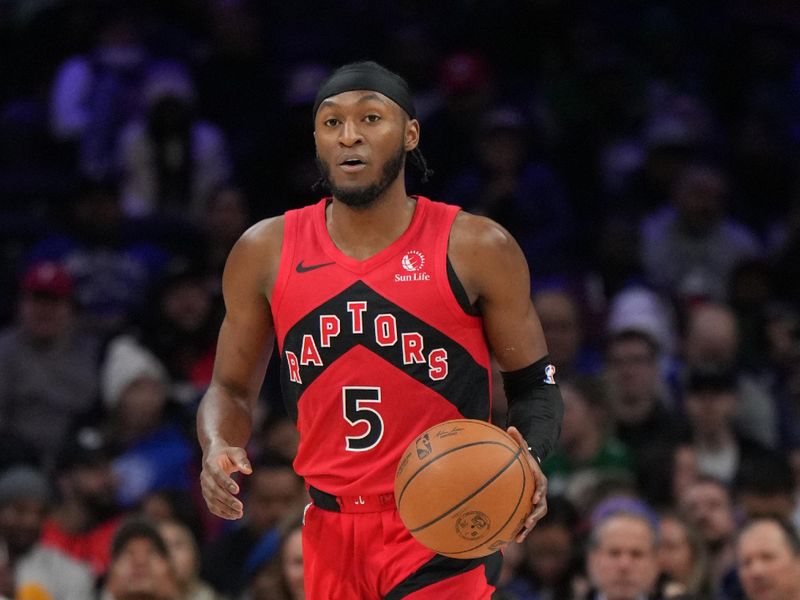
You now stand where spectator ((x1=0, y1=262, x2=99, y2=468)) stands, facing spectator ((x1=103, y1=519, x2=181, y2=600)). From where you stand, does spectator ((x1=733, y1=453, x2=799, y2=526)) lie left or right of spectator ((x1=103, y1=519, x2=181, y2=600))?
left

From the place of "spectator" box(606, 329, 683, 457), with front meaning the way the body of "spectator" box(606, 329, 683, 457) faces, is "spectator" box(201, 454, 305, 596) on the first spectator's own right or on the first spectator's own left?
on the first spectator's own right

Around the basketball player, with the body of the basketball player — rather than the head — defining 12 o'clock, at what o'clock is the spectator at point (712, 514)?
The spectator is roughly at 7 o'clock from the basketball player.

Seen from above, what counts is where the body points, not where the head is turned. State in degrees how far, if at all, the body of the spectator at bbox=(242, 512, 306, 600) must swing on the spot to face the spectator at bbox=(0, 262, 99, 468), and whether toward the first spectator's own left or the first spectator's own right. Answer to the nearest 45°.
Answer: approximately 135° to the first spectator's own right

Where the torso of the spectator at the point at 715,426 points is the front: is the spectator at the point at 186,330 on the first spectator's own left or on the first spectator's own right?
on the first spectator's own right

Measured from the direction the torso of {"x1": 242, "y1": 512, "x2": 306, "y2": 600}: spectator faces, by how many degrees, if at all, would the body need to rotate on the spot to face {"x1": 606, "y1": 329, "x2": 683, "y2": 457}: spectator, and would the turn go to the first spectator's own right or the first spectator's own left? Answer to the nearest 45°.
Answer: approximately 135° to the first spectator's own left

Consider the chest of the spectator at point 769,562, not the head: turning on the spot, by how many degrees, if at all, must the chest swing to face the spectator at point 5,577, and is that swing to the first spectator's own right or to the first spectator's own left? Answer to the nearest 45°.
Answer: approximately 45° to the first spectator's own right
